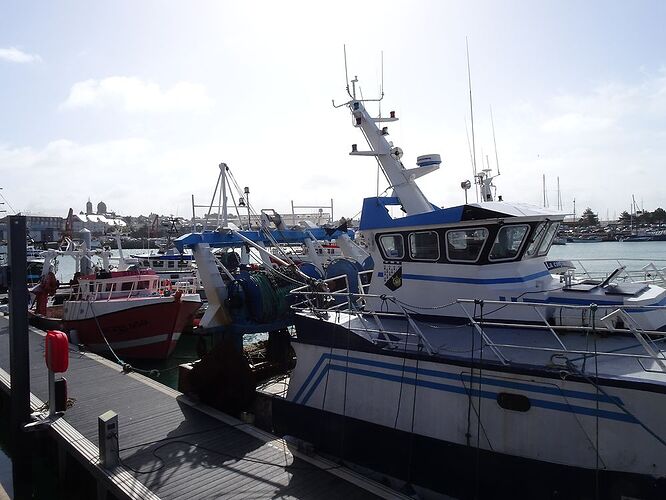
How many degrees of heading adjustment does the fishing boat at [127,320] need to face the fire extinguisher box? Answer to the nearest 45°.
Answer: approximately 45° to its right

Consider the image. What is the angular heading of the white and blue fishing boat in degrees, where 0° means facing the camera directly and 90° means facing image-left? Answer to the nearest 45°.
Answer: approximately 315°

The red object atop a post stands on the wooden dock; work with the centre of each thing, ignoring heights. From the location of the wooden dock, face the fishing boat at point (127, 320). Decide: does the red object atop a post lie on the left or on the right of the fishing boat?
left

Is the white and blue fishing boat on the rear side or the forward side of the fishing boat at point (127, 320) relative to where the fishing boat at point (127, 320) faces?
on the forward side

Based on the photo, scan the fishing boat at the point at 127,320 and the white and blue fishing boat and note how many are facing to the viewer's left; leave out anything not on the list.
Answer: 0

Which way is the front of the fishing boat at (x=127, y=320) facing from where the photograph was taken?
facing the viewer and to the right of the viewer

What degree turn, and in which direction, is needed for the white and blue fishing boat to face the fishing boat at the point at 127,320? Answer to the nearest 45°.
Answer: approximately 180°

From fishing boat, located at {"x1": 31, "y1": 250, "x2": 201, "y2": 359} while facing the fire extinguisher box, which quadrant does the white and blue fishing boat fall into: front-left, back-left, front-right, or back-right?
front-left
